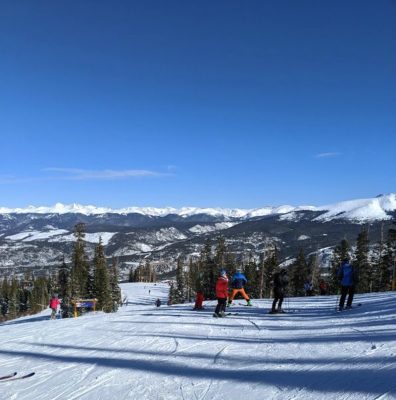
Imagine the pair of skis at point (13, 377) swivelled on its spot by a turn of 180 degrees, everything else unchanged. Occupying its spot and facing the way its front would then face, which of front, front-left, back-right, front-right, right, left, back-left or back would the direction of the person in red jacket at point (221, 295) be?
back-right
